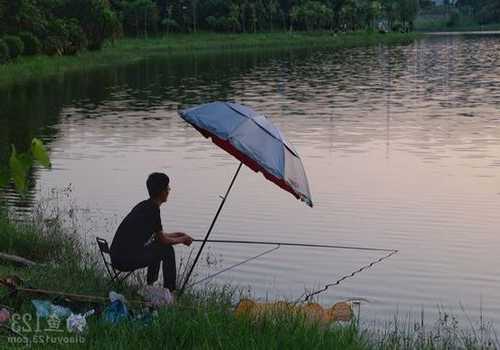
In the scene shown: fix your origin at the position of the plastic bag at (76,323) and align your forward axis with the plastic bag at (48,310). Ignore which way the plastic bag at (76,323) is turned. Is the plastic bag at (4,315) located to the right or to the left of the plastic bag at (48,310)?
left

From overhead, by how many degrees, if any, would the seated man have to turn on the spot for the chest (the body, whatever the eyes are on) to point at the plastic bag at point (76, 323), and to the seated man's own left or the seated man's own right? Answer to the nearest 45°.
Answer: approximately 135° to the seated man's own right

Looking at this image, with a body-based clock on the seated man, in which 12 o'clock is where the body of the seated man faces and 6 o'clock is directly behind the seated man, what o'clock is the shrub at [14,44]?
The shrub is roughly at 10 o'clock from the seated man.

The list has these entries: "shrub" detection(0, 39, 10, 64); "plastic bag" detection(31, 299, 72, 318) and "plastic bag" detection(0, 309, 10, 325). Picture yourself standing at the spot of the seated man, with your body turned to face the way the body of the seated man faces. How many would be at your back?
2

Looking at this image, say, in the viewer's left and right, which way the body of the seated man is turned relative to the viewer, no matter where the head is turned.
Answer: facing away from the viewer and to the right of the viewer

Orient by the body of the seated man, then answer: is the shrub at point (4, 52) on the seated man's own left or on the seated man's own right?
on the seated man's own left

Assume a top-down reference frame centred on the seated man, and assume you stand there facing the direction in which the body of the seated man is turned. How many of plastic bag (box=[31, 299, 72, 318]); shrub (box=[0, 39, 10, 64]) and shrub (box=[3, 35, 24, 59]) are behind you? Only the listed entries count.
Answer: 1

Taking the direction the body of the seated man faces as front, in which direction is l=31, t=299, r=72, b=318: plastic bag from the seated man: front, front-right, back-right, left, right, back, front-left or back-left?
back

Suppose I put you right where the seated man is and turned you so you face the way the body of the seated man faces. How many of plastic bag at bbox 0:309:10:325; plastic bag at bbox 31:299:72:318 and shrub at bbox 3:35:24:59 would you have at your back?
2

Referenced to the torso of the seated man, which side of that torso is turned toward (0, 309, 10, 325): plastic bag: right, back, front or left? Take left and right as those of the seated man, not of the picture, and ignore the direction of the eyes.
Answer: back
